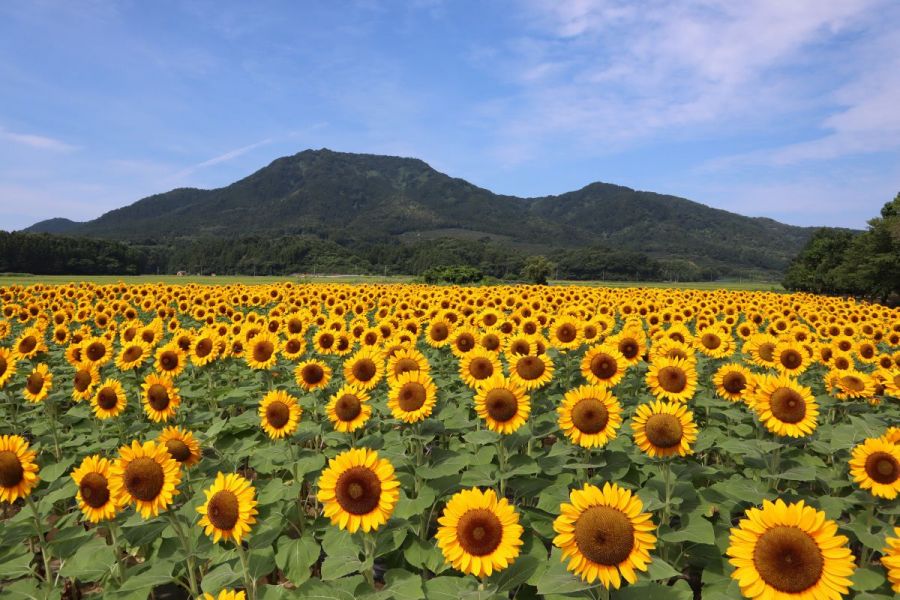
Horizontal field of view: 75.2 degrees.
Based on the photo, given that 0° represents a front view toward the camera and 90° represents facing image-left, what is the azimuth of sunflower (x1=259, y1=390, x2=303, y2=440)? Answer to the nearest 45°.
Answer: approximately 0°

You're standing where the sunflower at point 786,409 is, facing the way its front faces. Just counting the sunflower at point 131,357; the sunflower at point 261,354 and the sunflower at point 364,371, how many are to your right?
3

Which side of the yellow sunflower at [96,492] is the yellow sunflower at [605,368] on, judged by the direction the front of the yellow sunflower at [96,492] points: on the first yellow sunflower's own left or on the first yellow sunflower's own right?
on the first yellow sunflower's own left

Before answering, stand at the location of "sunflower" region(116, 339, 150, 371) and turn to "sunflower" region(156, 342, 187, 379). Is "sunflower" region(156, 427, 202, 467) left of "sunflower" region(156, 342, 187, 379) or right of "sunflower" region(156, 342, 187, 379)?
right

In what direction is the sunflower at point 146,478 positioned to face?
toward the camera

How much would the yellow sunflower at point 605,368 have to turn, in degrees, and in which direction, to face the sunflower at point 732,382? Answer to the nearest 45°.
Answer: approximately 90° to its left

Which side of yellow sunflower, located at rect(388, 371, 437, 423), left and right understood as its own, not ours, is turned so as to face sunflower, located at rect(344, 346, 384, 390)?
back

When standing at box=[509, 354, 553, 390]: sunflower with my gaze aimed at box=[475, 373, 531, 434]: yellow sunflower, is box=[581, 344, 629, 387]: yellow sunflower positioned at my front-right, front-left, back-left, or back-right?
back-left

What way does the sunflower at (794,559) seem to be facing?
toward the camera

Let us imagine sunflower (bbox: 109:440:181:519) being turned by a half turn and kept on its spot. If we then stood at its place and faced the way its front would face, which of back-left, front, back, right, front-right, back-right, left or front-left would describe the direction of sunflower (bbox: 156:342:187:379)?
front

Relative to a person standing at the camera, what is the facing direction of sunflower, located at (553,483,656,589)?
facing the viewer

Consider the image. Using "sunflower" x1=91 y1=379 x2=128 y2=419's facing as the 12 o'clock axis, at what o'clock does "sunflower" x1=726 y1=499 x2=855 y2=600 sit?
"sunflower" x1=726 y1=499 x2=855 y2=600 is roughly at 11 o'clock from "sunflower" x1=91 y1=379 x2=128 y2=419.

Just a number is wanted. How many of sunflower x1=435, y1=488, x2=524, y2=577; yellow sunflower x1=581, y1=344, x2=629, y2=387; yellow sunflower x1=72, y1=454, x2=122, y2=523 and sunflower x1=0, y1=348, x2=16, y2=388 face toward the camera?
4

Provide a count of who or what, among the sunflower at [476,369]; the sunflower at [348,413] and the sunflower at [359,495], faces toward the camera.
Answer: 3

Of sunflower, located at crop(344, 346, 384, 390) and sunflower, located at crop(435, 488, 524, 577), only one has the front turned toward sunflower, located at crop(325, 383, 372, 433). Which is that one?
sunflower, located at crop(344, 346, 384, 390)
